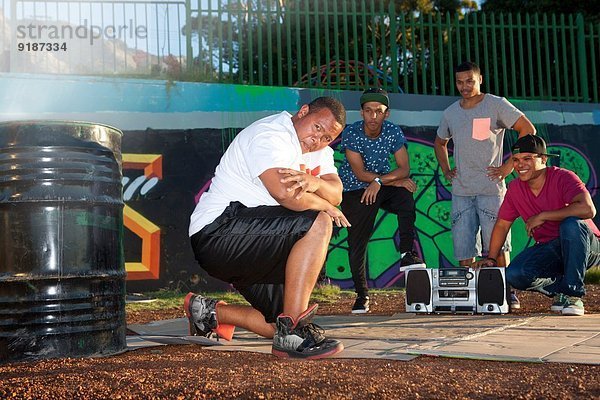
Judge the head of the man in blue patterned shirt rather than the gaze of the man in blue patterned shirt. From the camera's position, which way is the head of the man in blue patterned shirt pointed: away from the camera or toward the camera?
toward the camera

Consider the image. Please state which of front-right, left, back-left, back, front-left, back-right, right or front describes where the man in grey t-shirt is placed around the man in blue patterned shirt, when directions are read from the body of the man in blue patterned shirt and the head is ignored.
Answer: left

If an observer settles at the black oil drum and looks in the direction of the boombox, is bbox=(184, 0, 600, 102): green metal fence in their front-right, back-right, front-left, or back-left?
front-left

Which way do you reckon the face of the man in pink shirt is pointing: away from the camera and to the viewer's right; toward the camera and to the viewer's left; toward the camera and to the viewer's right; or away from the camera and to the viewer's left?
toward the camera and to the viewer's left

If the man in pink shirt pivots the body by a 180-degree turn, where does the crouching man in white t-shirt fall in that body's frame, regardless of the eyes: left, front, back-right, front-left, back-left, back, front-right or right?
back

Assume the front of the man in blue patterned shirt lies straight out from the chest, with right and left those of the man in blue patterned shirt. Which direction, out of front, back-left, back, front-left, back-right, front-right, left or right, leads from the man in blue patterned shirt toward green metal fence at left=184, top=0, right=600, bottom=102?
back

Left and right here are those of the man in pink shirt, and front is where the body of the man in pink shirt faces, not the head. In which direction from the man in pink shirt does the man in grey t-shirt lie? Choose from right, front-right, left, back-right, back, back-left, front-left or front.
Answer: right

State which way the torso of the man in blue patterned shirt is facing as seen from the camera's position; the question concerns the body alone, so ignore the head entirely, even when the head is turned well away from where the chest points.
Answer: toward the camera

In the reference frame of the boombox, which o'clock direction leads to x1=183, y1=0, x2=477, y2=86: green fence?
The green fence is roughly at 5 o'clock from the boombox.

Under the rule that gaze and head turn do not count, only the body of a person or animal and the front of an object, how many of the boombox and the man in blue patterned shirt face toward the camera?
2

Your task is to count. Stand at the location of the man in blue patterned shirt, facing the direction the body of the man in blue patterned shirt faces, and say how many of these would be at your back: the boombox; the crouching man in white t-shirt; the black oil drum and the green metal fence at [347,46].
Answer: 1

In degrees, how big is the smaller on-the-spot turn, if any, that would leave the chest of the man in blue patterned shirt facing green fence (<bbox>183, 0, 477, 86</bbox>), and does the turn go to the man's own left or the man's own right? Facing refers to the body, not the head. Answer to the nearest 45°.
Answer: approximately 180°

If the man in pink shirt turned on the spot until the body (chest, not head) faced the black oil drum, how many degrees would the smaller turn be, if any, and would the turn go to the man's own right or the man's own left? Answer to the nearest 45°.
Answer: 0° — they already face it

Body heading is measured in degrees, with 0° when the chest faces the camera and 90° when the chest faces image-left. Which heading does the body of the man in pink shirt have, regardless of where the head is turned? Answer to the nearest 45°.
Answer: approximately 45°

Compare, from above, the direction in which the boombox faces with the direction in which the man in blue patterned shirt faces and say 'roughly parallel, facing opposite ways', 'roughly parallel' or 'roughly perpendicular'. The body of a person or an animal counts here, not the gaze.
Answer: roughly parallel
